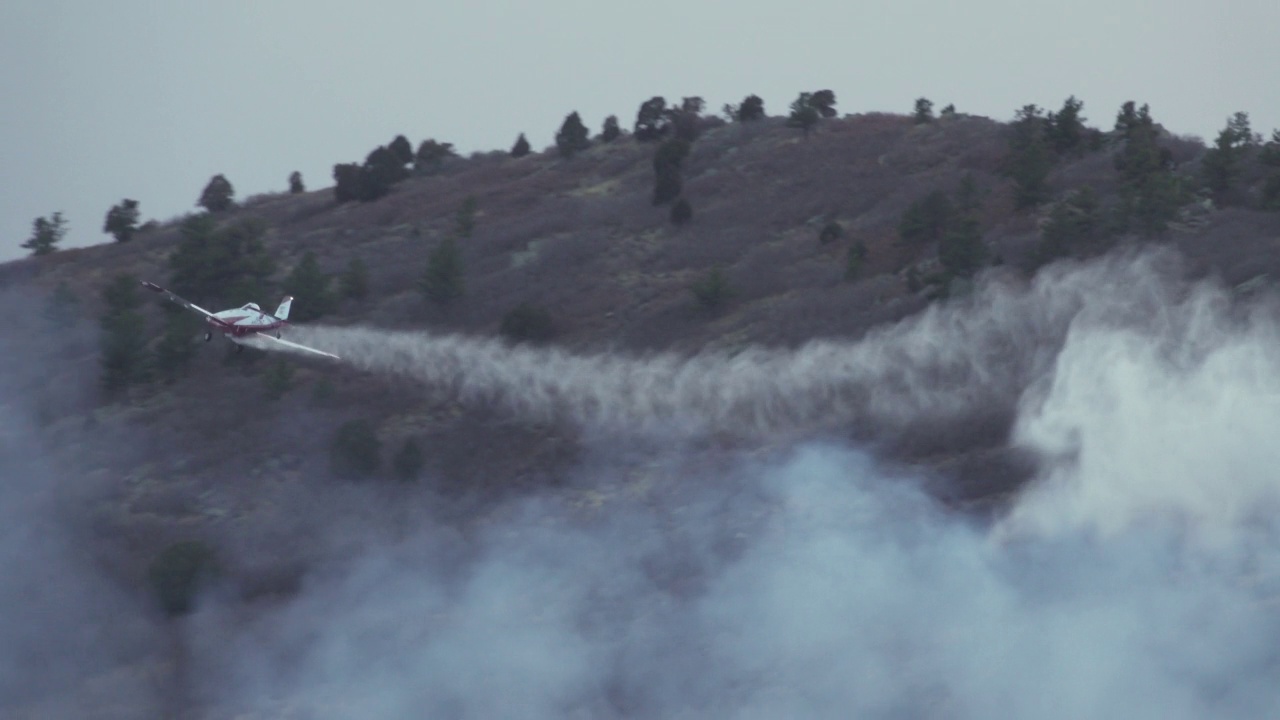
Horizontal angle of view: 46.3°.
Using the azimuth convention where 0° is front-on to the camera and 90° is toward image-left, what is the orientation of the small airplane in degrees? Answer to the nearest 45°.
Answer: approximately 45°

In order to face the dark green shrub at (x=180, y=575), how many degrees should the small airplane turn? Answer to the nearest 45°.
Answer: approximately 45° to its left

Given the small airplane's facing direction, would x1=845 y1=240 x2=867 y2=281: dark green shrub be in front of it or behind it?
behind
